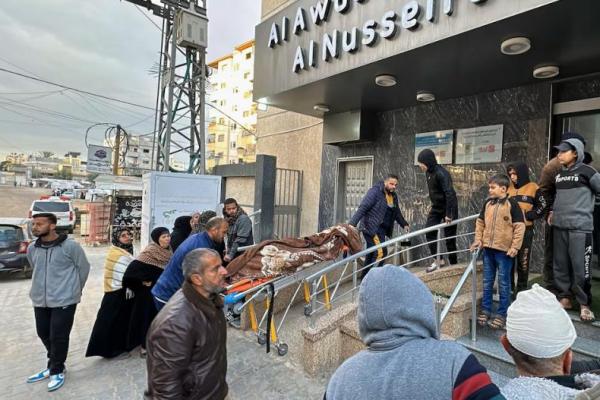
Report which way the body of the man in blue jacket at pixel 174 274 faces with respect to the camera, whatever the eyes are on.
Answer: to the viewer's right

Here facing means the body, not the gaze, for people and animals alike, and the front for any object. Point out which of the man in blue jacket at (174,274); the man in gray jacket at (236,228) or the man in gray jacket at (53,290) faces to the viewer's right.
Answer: the man in blue jacket

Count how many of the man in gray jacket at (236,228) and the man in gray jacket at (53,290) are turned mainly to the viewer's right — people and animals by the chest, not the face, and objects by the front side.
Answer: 0

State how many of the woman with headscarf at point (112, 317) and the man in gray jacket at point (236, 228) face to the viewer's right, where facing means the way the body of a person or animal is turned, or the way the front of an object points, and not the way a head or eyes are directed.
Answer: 1

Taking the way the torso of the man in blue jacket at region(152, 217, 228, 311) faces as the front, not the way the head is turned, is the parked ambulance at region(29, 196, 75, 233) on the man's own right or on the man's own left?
on the man's own left

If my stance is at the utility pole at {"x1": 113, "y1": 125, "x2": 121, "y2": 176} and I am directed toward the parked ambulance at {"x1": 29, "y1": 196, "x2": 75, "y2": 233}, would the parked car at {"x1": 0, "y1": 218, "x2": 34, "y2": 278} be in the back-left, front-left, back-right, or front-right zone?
front-left

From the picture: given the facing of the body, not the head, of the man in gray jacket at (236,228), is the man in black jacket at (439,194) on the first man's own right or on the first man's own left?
on the first man's own left

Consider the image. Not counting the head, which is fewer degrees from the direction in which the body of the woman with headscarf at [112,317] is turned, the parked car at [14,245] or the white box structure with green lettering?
the white box structure with green lettering

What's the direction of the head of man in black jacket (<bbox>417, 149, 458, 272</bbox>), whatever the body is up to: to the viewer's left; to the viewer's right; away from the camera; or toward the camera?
to the viewer's left
